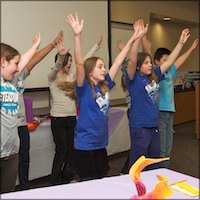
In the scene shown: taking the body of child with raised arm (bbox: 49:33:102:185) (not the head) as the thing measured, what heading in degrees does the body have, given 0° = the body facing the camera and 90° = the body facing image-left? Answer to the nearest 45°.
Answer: approximately 315°

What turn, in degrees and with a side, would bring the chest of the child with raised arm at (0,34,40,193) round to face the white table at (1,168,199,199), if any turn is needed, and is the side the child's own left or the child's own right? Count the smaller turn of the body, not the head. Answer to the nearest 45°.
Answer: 0° — they already face it

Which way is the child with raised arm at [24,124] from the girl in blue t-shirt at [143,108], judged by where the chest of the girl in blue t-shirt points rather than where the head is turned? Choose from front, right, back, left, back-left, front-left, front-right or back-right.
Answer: back-right

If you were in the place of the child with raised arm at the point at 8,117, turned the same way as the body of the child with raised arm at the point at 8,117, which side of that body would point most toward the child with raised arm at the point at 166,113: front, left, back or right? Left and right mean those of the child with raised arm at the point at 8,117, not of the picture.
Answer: left

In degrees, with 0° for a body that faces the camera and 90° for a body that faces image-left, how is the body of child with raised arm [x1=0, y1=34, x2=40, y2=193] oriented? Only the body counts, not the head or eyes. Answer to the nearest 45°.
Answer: approximately 315°

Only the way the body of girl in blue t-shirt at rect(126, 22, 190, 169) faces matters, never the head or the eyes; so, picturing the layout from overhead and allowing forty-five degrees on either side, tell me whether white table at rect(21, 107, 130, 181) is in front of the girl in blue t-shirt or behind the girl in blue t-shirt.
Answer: behind
